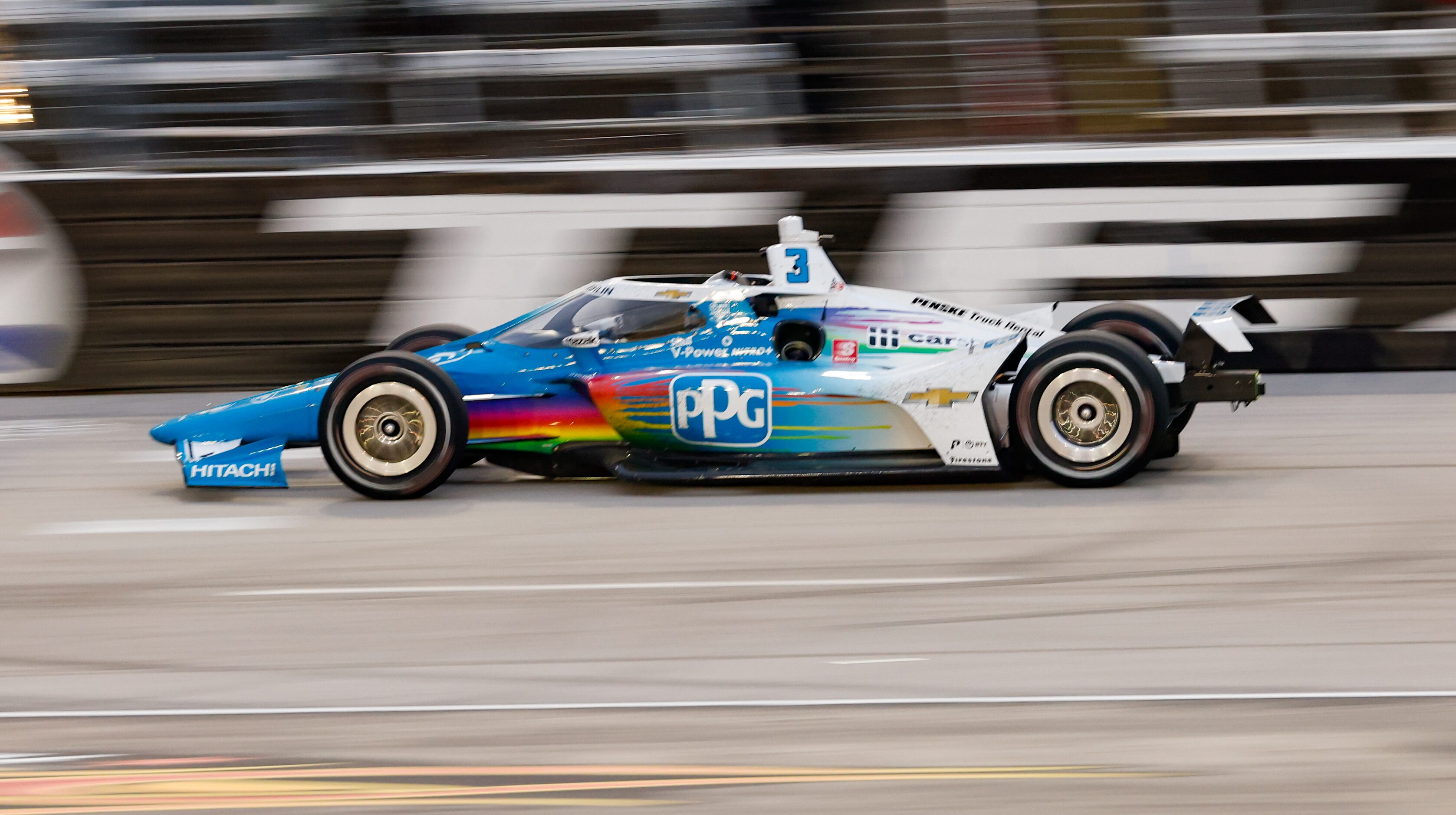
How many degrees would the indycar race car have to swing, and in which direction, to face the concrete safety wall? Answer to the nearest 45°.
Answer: approximately 90° to its right

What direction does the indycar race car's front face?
to the viewer's left
